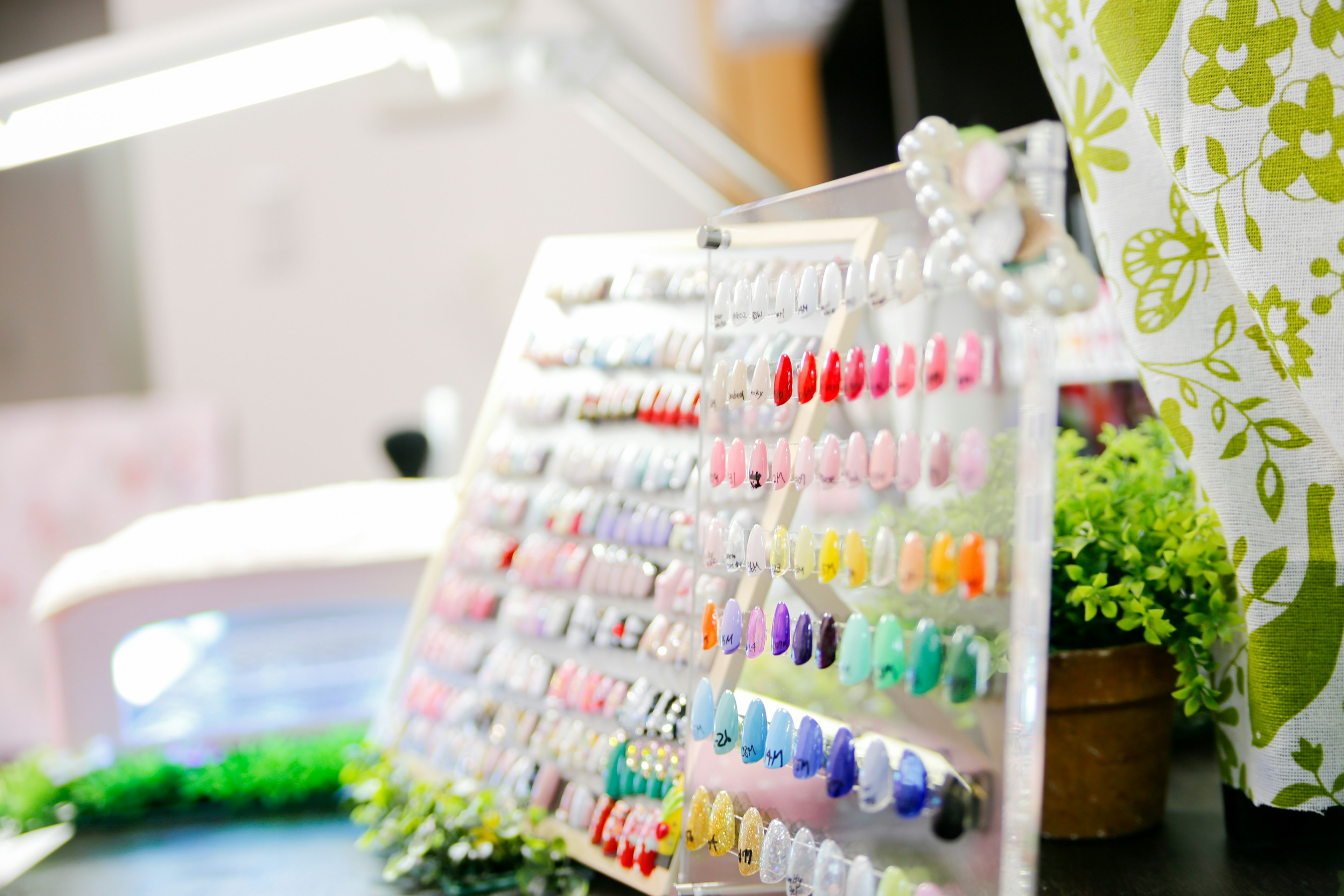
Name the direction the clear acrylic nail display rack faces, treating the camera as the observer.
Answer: facing the viewer and to the left of the viewer
